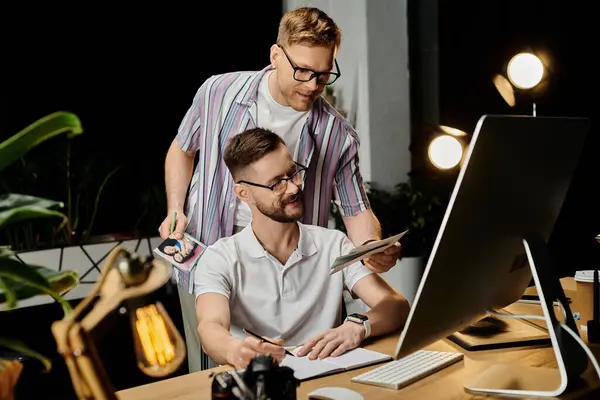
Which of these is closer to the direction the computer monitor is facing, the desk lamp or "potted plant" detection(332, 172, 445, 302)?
the potted plant

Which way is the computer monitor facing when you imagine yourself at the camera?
facing away from the viewer and to the left of the viewer

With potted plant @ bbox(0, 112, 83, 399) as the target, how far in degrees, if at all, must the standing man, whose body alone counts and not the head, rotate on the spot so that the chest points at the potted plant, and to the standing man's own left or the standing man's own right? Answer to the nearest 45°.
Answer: approximately 45° to the standing man's own right

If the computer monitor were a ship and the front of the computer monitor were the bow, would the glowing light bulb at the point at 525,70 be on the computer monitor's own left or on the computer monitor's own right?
on the computer monitor's own right

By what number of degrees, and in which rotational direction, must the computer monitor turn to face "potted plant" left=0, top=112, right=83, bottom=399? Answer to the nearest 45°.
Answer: approximately 90° to its left

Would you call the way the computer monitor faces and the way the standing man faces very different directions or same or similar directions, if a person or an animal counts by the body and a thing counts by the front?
very different directions

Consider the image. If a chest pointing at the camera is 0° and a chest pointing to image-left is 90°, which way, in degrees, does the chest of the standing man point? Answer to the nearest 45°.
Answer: approximately 315°
